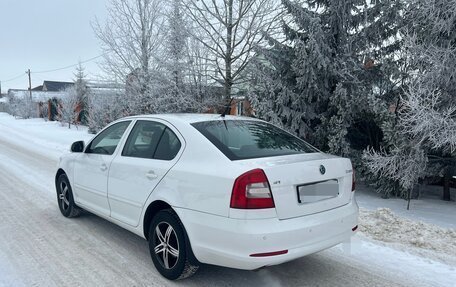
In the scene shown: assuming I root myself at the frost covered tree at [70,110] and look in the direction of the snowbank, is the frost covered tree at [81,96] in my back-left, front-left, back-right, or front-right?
back-left

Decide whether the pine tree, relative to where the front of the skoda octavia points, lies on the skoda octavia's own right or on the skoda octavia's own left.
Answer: on the skoda octavia's own right

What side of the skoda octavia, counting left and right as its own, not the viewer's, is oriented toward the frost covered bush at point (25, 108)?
front

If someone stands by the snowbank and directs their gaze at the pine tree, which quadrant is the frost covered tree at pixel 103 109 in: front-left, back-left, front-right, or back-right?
front-left

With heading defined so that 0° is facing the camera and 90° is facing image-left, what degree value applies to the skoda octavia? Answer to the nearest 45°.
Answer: approximately 135°

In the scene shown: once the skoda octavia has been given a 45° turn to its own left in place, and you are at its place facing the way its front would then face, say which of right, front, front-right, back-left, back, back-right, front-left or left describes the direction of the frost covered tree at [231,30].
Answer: right

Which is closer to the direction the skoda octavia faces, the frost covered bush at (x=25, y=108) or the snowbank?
the frost covered bush

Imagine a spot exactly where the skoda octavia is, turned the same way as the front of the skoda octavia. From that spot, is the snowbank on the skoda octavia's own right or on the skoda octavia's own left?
on the skoda octavia's own right

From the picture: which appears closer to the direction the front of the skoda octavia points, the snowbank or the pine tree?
the pine tree

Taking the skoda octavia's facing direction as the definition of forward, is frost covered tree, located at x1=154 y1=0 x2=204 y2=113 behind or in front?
in front
